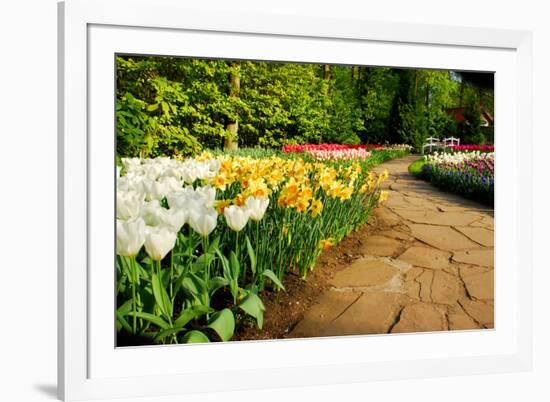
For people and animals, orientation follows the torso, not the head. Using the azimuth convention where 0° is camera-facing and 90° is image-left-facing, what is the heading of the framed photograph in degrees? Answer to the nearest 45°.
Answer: approximately 315°
